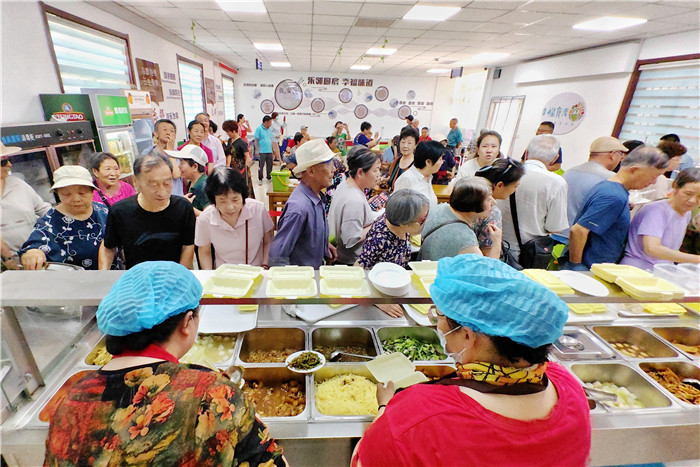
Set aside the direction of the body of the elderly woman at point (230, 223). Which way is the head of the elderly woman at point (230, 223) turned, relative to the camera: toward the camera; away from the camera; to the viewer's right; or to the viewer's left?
toward the camera

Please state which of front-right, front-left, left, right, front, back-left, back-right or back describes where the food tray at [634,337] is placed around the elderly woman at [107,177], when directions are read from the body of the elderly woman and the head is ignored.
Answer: front

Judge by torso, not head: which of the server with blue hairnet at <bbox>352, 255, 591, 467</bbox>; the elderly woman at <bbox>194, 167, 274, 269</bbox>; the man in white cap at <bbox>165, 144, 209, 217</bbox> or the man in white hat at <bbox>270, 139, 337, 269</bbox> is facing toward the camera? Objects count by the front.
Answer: the elderly woman

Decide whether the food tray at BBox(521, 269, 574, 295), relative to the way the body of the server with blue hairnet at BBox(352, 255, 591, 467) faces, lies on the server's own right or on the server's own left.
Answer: on the server's own right

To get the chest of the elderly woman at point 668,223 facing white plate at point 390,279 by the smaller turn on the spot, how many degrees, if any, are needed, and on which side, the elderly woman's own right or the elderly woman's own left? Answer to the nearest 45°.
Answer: approximately 45° to the elderly woman's own right

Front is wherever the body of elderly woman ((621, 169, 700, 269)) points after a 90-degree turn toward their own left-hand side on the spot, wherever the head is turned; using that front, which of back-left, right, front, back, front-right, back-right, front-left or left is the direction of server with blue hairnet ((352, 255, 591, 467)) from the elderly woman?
back-right

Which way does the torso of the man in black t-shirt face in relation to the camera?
toward the camera

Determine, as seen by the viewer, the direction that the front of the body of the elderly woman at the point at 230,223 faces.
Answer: toward the camera

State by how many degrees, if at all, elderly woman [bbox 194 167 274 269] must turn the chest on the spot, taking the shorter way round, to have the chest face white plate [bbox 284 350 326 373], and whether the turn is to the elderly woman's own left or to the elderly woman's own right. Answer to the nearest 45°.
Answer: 0° — they already face it
